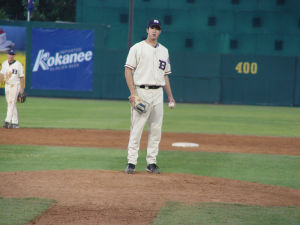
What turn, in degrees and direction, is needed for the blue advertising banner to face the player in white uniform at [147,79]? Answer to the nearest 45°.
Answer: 0° — it already faces them

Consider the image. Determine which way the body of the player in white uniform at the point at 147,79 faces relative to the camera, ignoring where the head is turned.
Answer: toward the camera

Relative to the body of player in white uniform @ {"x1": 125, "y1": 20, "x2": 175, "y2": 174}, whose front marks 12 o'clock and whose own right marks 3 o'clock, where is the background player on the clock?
The background player is roughly at 5 o'clock from the player in white uniform.

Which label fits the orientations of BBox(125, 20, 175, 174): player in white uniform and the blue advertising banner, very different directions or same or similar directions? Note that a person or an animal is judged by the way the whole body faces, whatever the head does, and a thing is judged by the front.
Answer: same or similar directions

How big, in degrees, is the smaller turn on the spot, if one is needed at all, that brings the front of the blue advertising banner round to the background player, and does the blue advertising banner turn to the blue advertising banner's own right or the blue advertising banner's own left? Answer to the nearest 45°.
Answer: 0° — it already faces them

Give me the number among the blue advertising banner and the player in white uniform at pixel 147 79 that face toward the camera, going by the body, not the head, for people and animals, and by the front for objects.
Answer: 2

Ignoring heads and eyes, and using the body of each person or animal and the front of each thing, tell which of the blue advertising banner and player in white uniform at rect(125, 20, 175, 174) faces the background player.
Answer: the blue advertising banner

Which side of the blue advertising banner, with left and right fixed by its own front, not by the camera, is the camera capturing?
front

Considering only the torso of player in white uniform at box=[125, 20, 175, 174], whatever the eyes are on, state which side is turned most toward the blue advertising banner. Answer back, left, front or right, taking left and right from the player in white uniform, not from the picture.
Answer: back
